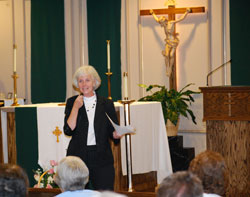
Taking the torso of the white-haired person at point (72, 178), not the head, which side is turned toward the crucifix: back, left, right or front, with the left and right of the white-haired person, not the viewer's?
front

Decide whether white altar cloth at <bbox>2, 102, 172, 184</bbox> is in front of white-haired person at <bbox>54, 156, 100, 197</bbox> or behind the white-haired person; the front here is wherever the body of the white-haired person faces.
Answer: in front

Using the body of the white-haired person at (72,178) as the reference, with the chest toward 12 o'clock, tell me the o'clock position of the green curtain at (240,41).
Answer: The green curtain is roughly at 1 o'clock from the white-haired person.

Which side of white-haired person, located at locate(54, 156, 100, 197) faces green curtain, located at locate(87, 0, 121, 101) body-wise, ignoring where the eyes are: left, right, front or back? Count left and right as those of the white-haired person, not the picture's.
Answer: front

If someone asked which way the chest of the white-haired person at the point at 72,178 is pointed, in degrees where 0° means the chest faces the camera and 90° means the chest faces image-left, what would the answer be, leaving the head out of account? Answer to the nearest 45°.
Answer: approximately 180°

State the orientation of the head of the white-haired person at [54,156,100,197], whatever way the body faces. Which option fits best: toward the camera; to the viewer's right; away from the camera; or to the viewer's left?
away from the camera
